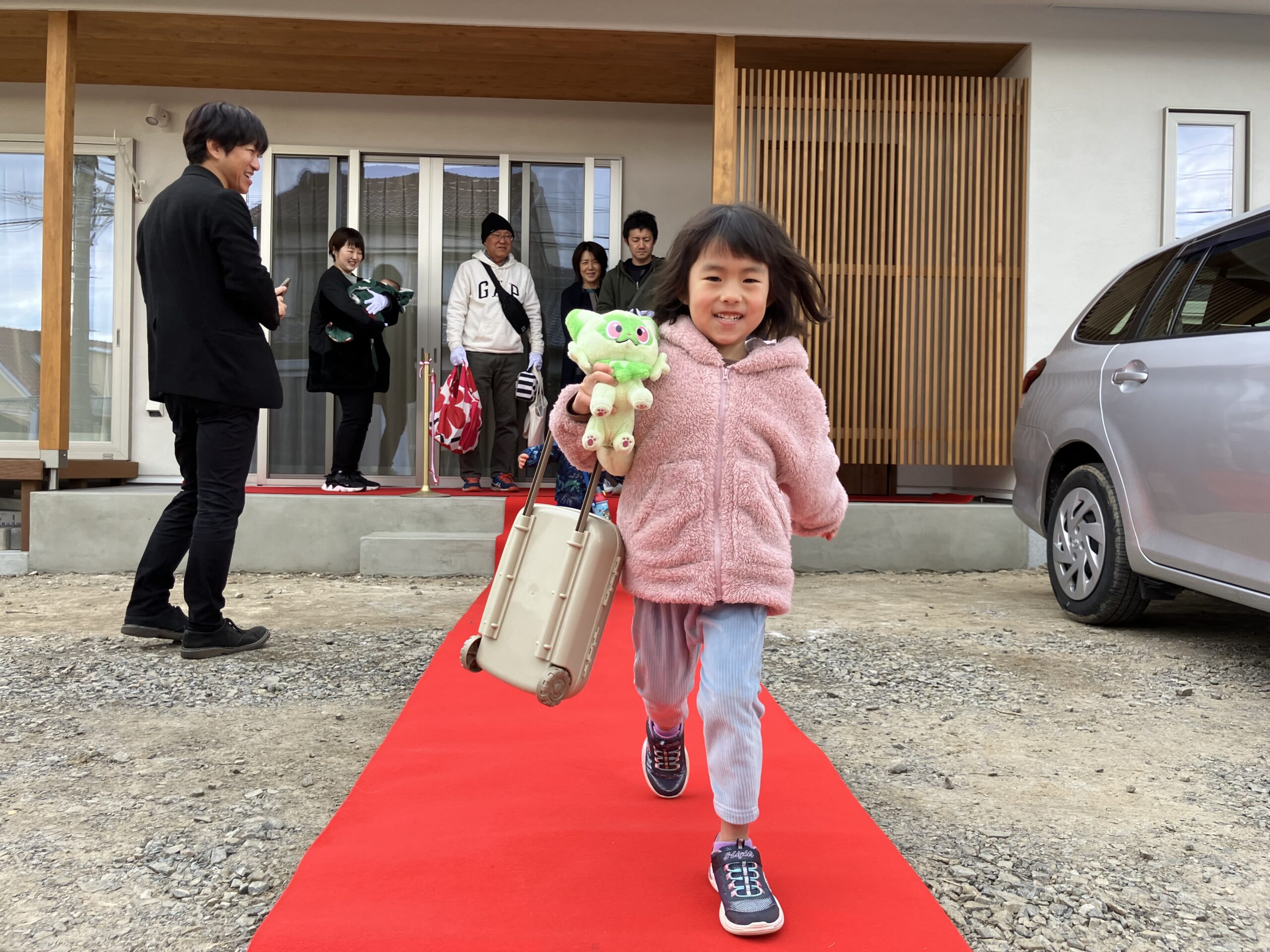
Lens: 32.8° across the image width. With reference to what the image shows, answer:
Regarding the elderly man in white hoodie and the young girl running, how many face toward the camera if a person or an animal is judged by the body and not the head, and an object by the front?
2

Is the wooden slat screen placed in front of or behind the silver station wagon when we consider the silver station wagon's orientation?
behind

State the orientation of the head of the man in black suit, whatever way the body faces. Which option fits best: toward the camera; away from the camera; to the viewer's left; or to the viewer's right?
to the viewer's right

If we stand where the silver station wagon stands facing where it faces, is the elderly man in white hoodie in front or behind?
behind

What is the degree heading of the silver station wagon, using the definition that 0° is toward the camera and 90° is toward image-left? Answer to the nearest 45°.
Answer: approximately 315°

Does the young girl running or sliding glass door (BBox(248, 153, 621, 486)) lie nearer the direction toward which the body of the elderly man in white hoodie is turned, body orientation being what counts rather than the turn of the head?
the young girl running

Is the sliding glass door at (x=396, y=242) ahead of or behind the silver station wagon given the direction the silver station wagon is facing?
behind

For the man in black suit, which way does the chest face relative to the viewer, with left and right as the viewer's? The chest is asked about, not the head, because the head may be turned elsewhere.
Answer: facing away from the viewer and to the right of the viewer

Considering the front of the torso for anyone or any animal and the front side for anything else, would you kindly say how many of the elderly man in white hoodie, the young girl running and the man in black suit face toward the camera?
2
